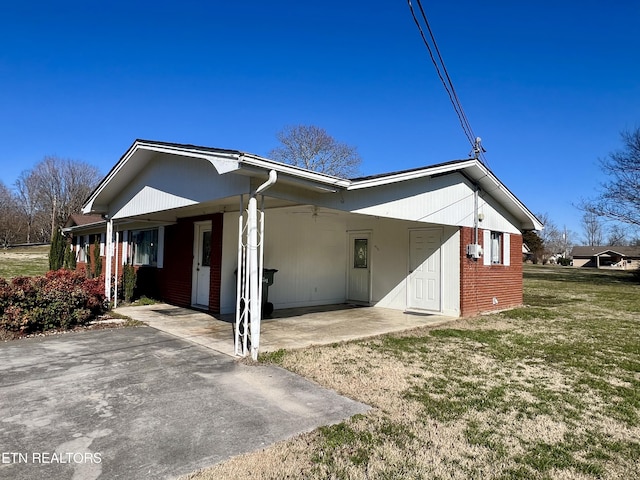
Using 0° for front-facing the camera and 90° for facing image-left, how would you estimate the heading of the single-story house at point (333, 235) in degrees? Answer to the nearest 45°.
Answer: approximately 45°

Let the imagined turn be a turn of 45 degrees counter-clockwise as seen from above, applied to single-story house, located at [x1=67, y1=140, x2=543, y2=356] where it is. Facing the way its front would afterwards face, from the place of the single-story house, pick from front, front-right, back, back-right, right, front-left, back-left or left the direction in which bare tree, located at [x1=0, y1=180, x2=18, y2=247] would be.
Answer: back-right

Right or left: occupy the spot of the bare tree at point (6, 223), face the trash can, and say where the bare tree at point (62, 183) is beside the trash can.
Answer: left

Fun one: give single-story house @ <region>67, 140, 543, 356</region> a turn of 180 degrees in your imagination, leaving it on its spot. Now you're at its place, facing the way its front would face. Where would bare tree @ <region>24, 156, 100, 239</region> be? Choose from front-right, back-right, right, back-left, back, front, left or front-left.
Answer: left

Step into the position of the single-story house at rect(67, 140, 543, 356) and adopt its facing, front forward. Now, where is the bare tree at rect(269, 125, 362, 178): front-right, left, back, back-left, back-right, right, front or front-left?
back-right
